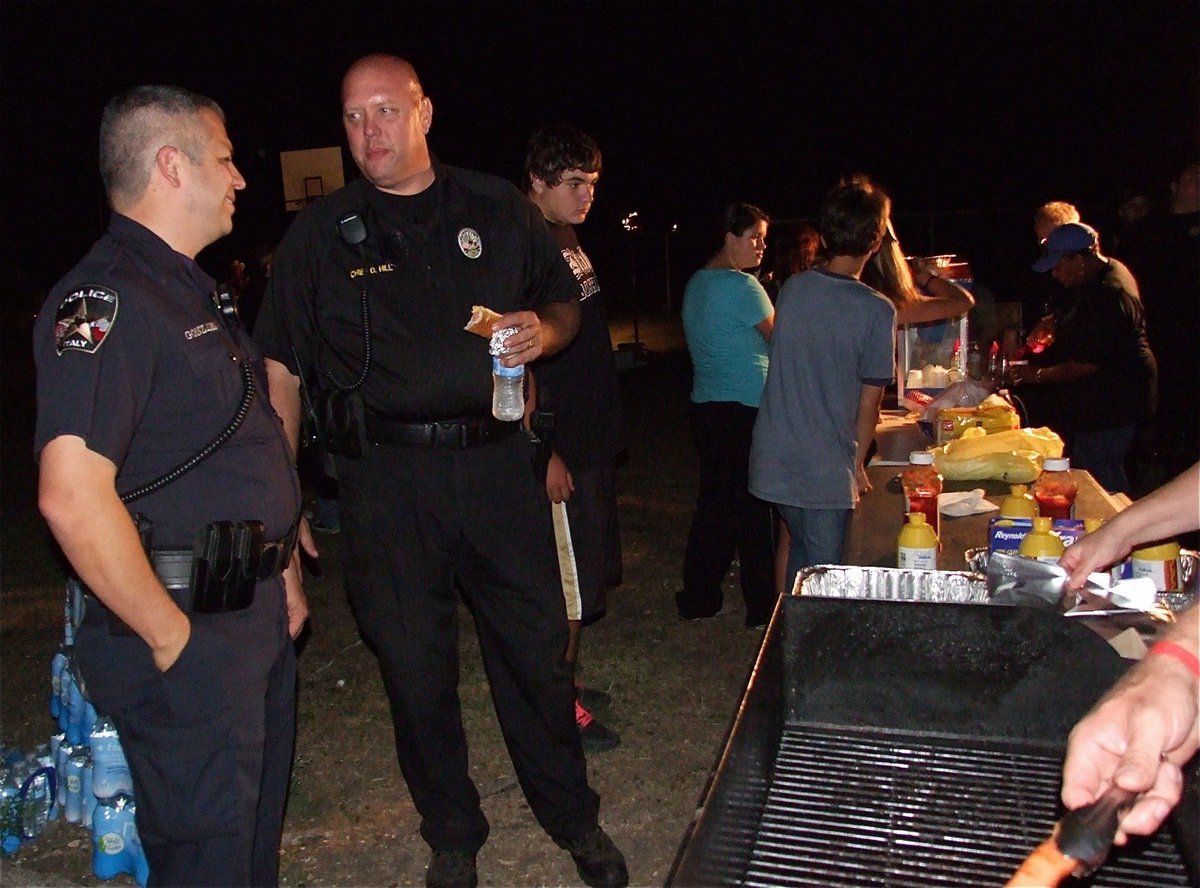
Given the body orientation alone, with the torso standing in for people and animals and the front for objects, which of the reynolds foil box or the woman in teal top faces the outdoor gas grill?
the reynolds foil box

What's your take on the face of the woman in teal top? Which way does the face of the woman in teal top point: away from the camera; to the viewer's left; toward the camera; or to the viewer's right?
to the viewer's right

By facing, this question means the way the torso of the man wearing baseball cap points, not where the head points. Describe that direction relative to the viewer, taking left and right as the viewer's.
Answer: facing to the left of the viewer

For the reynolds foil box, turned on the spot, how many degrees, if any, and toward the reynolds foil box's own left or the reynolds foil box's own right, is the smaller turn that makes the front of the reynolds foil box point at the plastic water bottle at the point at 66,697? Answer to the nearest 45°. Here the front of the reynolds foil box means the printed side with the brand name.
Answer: approximately 90° to the reynolds foil box's own right

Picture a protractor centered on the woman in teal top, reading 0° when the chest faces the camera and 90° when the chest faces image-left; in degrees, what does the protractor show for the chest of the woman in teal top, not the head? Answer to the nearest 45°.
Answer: approximately 225°

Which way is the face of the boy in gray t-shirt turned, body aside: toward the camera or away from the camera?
away from the camera

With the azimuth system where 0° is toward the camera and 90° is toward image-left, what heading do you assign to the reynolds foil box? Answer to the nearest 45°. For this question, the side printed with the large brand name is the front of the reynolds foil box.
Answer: approximately 0°

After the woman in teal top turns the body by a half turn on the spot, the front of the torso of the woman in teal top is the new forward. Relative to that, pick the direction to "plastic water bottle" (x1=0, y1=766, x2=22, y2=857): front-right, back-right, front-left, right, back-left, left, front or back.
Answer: front
